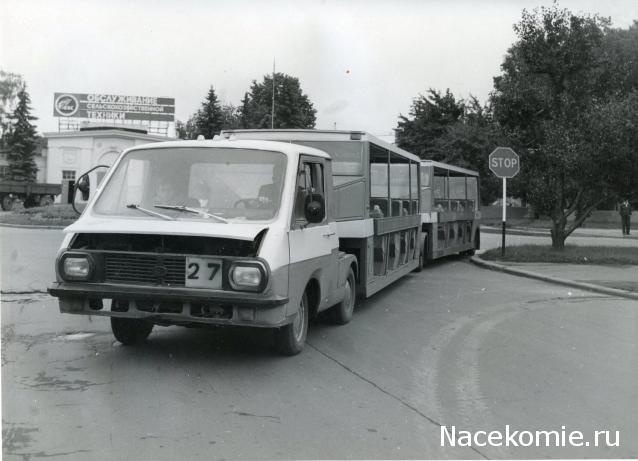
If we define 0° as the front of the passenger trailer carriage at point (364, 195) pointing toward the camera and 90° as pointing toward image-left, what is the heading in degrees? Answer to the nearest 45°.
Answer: approximately 45°

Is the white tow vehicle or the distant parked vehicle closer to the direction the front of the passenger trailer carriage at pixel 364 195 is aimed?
the white tow vehicle

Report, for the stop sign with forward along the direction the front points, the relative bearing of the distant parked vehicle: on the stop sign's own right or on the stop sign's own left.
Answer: on the stop sign's own right

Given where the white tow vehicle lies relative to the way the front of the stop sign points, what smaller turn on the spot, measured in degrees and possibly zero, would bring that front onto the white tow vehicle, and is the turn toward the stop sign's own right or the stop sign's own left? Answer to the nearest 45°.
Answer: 0° — it already faces it

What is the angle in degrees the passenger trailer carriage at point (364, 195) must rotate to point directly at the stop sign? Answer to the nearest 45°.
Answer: approximately 180°

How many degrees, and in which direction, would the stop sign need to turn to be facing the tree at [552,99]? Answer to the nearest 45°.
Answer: approximately 135° to its left

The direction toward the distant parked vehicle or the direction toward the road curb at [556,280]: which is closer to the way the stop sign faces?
the road curb

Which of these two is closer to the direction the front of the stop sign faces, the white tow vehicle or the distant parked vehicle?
the white tow vehicle

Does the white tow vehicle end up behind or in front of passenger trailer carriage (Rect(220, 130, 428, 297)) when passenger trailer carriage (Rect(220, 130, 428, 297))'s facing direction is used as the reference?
in front

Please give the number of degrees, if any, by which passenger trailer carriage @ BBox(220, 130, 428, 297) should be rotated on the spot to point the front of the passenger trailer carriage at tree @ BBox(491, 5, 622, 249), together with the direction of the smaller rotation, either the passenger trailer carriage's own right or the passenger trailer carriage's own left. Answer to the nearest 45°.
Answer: approximately 180°
